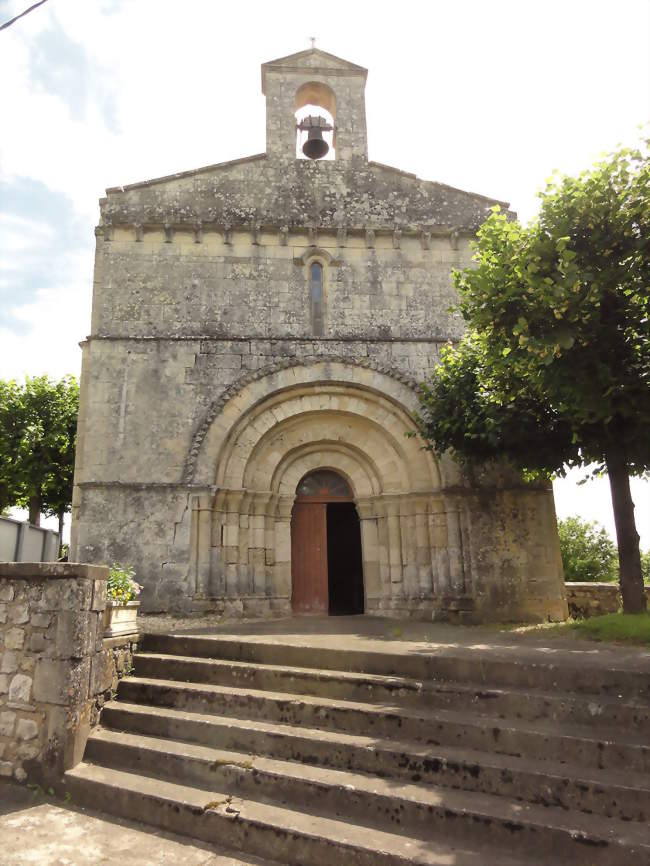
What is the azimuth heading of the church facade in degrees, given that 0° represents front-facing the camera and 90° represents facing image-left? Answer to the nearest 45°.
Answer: approximately 0°

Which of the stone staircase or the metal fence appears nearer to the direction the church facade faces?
the stone staircase

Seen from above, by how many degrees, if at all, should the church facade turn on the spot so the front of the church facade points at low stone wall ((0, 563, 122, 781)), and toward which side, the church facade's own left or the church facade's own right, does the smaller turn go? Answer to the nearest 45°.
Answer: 0° — it already faces it

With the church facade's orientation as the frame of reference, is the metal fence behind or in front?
in front

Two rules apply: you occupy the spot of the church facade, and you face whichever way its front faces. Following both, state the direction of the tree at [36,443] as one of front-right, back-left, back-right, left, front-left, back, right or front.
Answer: back-right

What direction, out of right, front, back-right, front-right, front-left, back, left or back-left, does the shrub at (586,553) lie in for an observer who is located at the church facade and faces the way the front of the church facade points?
back-left

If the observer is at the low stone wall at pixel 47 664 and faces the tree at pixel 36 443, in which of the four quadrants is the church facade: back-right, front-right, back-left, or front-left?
front-right

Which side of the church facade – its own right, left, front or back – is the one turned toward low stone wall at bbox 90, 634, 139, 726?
front

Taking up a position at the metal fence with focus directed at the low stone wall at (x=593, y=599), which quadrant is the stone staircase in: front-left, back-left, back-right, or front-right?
front-right

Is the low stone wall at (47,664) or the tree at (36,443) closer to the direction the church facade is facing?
the low stone wall
